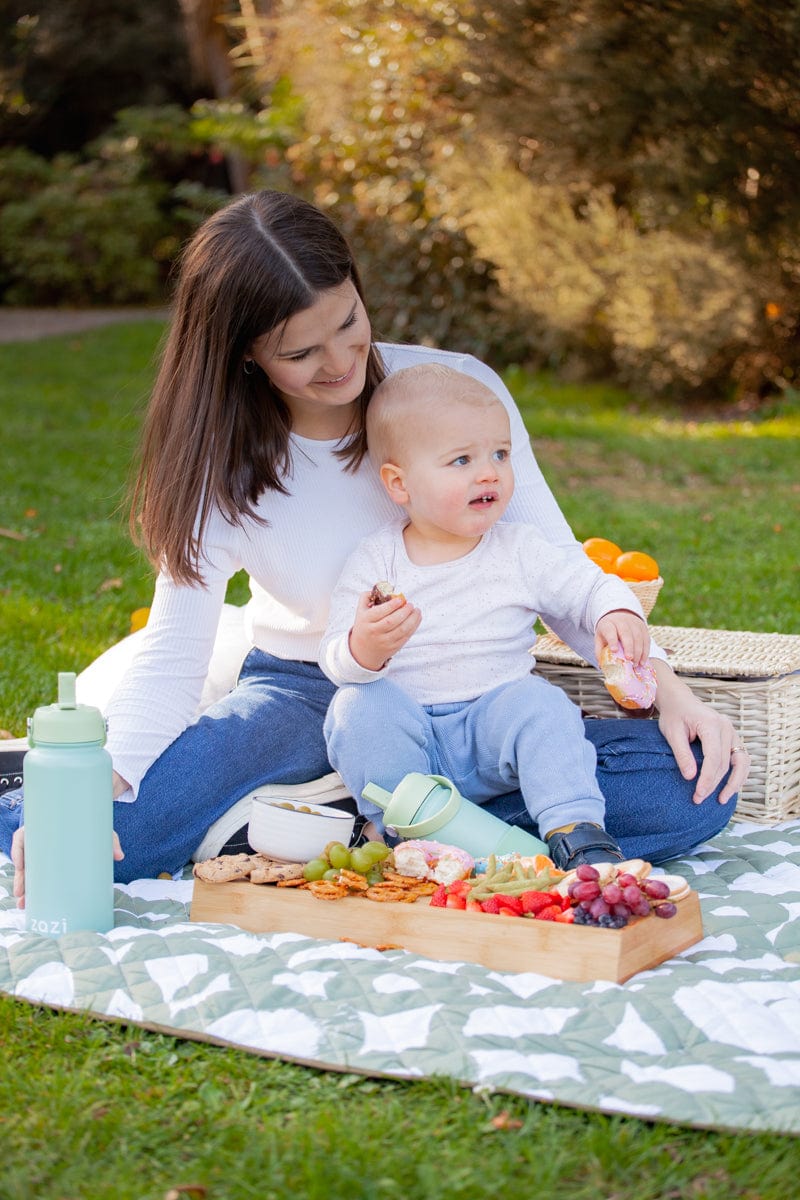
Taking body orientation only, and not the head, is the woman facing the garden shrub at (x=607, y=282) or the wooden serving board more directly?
the wooden serving board

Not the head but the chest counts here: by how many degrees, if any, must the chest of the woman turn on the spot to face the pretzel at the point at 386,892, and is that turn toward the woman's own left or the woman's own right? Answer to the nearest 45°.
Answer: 0° — they already face it

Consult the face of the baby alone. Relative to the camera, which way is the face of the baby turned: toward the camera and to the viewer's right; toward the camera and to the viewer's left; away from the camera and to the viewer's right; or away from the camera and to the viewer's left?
toward the camera and to the viewer's right

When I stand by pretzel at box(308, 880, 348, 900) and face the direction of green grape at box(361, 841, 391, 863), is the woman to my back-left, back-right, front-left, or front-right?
front-left

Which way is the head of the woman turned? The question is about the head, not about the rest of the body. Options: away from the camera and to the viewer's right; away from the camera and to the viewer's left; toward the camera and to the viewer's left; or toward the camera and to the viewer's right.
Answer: toward the camera and to the viewer's right

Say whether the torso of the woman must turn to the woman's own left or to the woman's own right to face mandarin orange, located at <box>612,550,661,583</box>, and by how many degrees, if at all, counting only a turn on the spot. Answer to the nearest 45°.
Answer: approximately 135° to the woman's own left

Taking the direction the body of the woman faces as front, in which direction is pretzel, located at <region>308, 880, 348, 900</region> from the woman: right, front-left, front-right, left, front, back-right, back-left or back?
front

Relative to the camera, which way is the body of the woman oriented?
toward the camera
